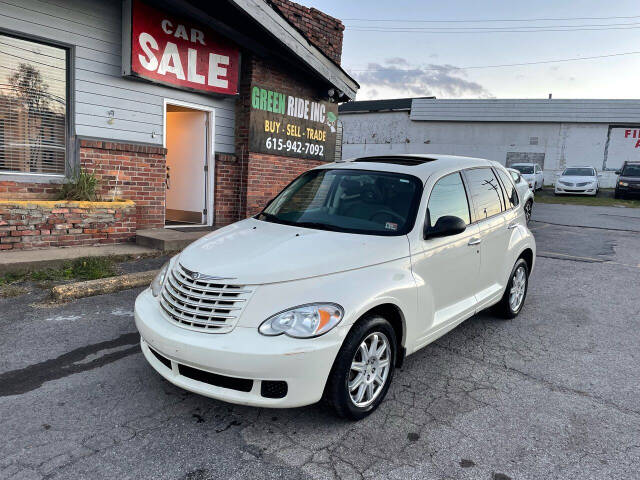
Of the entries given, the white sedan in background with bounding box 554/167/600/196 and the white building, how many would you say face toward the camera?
2

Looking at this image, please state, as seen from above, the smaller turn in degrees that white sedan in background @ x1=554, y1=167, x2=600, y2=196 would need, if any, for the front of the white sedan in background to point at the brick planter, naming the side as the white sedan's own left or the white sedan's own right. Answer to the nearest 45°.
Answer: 0° — it already faces it

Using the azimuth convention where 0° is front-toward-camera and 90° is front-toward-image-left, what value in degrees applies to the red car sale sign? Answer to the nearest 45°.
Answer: approximately 315°

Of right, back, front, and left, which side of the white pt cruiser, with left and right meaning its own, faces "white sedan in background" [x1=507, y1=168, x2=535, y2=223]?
back

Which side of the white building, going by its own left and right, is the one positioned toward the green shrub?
front

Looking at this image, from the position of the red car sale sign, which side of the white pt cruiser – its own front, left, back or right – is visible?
right

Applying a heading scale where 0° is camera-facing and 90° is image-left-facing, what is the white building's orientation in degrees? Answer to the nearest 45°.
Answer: approximately 0°

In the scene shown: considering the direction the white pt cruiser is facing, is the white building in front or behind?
behind

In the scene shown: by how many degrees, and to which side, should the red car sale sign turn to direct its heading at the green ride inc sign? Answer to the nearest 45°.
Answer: approximately 90° to its left
